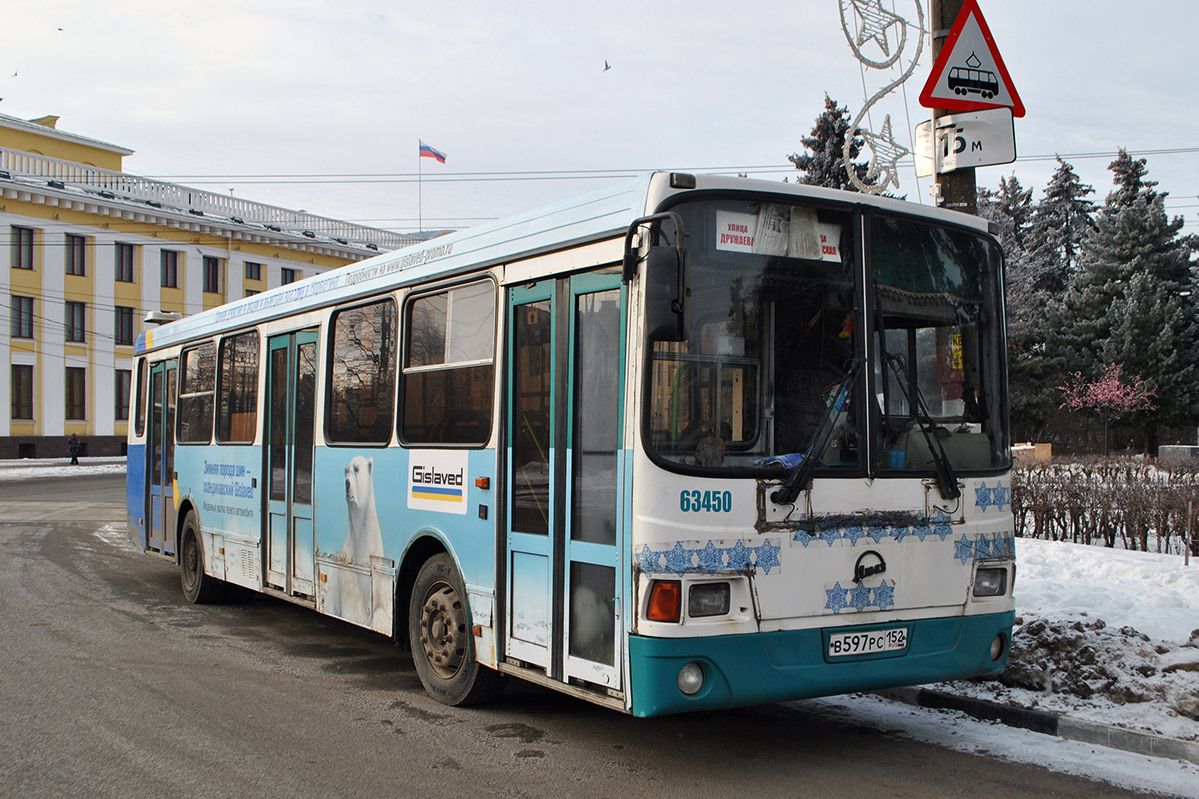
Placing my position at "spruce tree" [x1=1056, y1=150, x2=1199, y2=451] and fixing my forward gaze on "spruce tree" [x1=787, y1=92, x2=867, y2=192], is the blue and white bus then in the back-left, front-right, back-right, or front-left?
front-left

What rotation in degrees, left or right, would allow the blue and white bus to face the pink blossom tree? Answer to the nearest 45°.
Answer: approximately 90° to its left

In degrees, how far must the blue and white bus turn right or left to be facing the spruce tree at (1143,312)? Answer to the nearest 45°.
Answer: approximately 90° to its left

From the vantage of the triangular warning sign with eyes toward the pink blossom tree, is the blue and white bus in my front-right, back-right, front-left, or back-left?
back-left

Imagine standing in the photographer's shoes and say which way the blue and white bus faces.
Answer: facing the viewer and to the right of the viewer

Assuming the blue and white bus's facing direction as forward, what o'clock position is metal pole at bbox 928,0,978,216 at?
The metal pole is roughly at 9 o'clock from the blue and white bus.

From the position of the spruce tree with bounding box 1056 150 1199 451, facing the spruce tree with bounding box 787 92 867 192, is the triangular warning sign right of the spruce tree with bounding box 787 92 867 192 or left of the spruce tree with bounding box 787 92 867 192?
left

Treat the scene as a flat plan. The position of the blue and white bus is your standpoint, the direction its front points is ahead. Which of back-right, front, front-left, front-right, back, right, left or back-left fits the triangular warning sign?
left

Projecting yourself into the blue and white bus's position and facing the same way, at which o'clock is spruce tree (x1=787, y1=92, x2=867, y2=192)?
The spruce tree is roughly at 8 o'clock from the blue and white bus.
